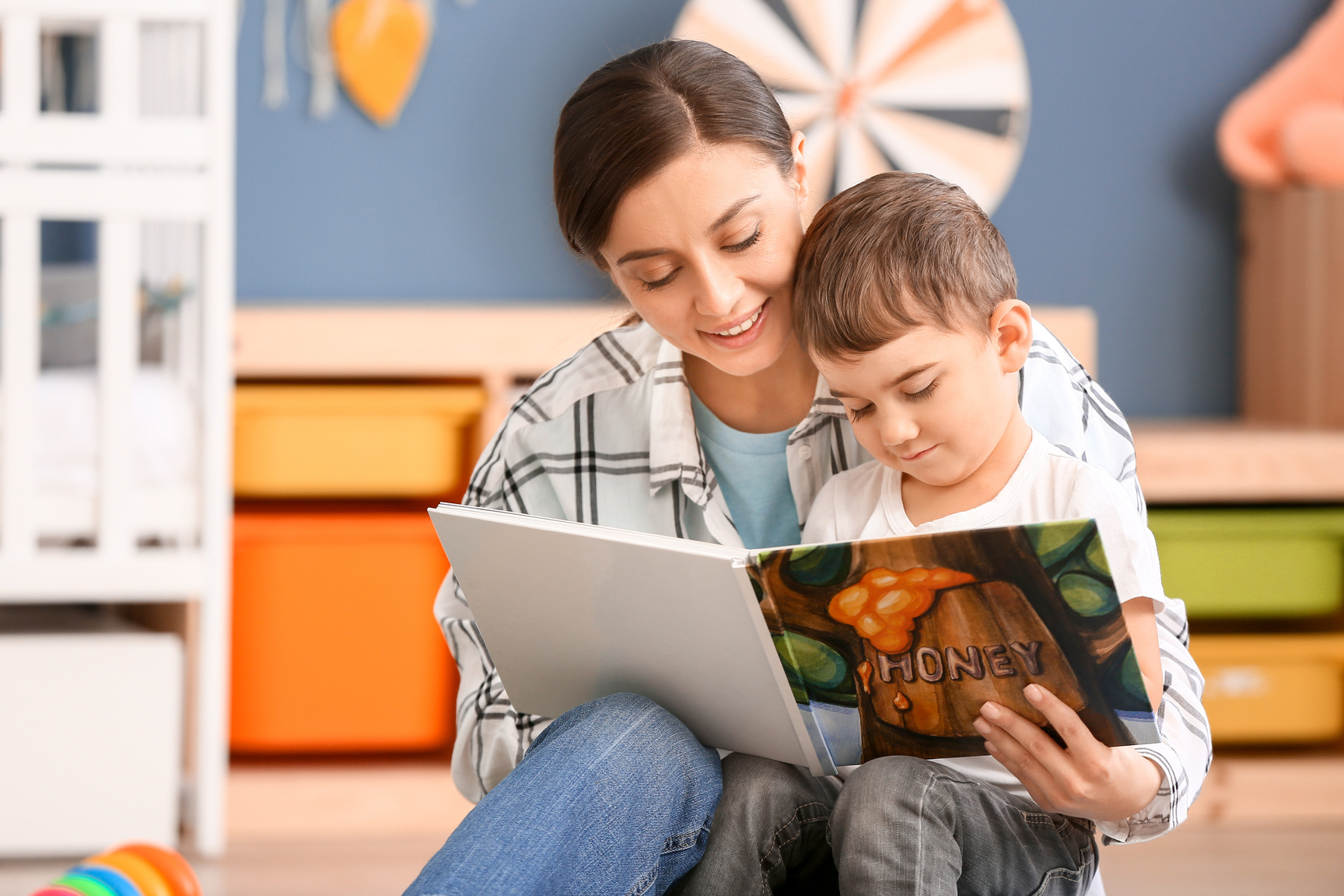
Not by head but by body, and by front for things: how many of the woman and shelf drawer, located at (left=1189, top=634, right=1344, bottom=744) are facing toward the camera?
2

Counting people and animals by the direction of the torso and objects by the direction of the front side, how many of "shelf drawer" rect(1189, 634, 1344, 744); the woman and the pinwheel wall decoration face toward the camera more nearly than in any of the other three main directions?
3

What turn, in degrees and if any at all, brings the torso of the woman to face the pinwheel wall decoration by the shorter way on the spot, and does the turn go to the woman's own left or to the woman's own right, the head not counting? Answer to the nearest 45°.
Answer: approximately 180°

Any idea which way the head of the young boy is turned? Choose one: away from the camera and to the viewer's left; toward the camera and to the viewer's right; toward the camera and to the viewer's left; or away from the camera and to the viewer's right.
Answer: toward the camera and to the viewer's left

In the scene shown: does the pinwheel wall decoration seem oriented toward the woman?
yes

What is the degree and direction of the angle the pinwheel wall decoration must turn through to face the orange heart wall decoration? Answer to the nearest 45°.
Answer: approximately 90° to its right

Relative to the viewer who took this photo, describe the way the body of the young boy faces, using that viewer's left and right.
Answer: facing the viewer and to the left of the viewer

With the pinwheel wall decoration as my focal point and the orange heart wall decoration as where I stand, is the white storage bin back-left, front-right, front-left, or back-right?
back-right

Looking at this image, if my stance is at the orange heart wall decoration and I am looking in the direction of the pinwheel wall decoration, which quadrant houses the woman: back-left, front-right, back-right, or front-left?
front-right

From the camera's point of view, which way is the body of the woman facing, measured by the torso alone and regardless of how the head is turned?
toward the camera

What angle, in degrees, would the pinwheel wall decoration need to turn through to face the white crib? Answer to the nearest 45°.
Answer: approximately 45° to its right

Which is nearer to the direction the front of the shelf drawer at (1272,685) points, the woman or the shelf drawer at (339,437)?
the woman

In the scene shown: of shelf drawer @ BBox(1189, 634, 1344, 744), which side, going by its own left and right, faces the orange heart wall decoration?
right

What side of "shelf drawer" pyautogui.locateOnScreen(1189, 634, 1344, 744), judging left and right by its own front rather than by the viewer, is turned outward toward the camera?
front
